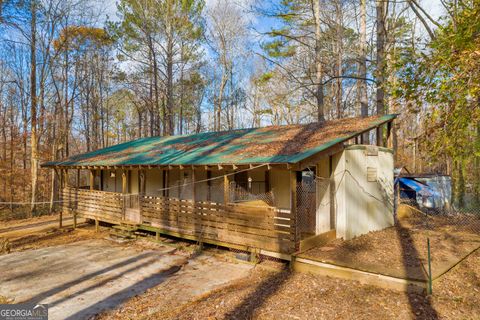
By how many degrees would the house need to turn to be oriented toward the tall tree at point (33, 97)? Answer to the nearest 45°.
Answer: approximately 90° to its right

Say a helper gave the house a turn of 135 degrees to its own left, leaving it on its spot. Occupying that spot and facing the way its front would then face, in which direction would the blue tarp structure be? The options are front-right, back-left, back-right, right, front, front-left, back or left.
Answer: front-left

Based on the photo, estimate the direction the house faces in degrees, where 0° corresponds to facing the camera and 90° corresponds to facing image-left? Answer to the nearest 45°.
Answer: approximately 45°

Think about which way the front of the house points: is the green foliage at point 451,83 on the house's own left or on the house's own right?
on the house's own left
